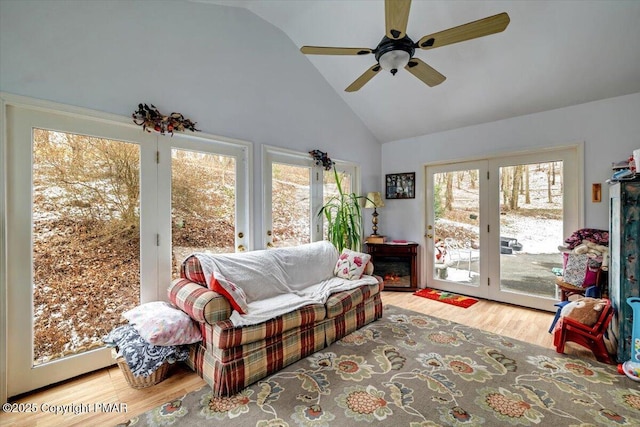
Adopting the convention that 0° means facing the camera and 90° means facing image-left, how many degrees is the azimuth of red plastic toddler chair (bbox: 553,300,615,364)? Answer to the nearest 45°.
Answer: approximately 90°

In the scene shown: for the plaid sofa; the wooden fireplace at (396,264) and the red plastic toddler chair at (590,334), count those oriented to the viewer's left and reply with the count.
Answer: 1

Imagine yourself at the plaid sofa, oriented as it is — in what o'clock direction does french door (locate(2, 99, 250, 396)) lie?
The french door is roughly at 5 o'clock from the plaid sofa.

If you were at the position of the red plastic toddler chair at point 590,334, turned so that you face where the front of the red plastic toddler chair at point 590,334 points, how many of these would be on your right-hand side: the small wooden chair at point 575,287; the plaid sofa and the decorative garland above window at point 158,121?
1

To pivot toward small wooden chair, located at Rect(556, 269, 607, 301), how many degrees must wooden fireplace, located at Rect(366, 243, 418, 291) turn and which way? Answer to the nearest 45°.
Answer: approximately 45° to its left

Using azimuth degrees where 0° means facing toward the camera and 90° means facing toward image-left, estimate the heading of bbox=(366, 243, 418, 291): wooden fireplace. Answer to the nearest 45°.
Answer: approximately 0°

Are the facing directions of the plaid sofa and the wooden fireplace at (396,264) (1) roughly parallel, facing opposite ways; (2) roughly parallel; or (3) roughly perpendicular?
roughly perpendicular

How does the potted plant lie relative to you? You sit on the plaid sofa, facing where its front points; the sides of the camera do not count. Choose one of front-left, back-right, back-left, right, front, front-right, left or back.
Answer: left

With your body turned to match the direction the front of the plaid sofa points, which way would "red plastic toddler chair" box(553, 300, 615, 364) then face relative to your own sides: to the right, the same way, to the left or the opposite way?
the opposite way

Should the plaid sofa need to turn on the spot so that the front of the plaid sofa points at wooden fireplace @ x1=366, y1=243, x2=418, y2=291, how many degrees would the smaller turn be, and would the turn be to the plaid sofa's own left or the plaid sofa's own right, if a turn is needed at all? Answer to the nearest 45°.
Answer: approximately 90° to the plaid sofa's own left

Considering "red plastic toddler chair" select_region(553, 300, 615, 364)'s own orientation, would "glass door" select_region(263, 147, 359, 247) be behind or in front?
in front
